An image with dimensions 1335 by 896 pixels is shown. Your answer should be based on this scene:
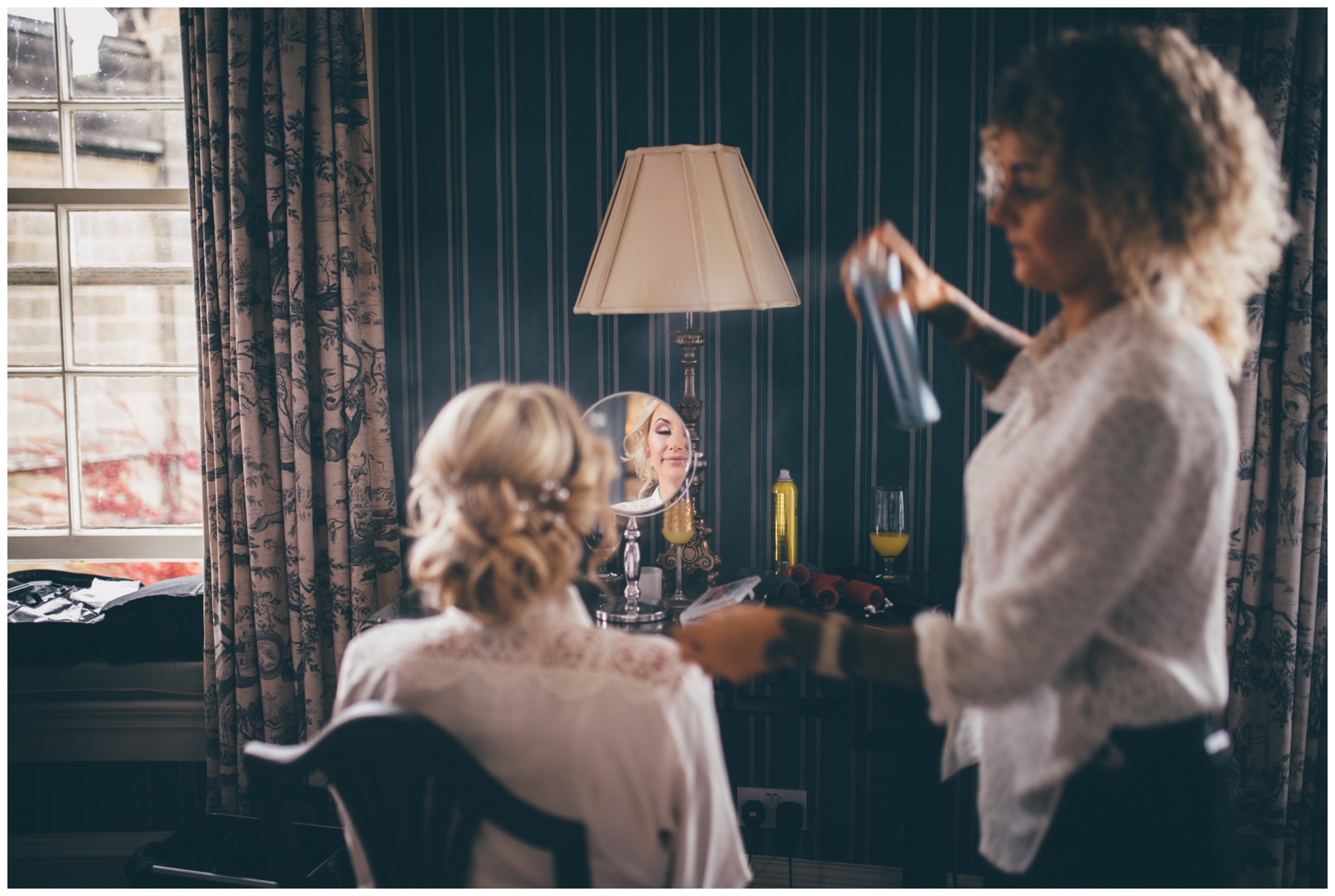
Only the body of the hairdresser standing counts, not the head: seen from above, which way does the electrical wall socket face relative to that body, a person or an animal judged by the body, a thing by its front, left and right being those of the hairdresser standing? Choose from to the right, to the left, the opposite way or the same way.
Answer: to the left

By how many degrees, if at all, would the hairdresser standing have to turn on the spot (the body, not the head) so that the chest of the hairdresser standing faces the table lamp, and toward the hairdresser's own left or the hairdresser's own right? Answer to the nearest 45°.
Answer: approximately 45° to the hairdresser's own right

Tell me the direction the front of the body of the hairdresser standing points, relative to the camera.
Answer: to the viewer's left

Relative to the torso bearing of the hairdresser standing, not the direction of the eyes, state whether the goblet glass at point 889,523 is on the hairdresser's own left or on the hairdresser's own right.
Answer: on the hairdresser's own right

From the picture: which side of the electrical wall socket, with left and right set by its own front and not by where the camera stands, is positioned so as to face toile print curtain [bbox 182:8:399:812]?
right

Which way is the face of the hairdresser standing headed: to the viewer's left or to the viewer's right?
to the viewer's left

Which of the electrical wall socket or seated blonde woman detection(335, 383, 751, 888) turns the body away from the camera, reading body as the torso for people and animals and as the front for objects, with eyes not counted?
the seated blonde woman

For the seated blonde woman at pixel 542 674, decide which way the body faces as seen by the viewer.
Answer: away from the camera
